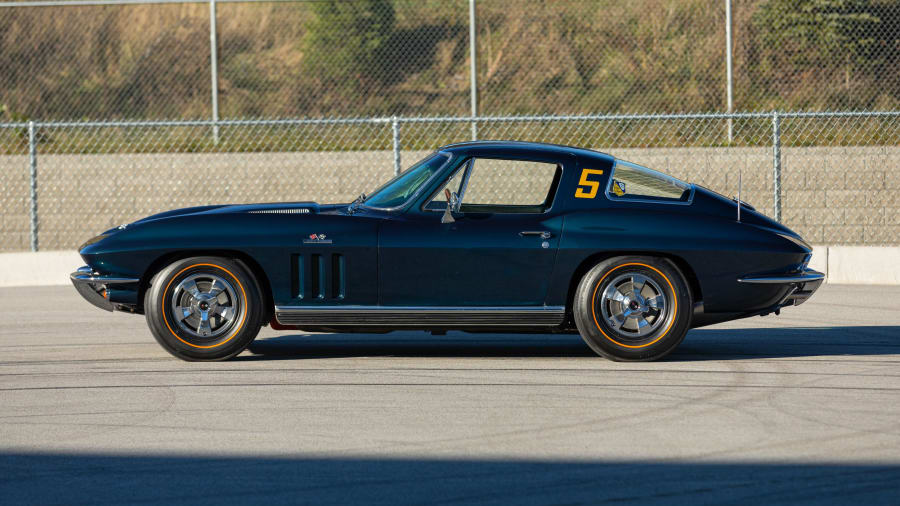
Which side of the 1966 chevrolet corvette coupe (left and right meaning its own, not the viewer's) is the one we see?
left
